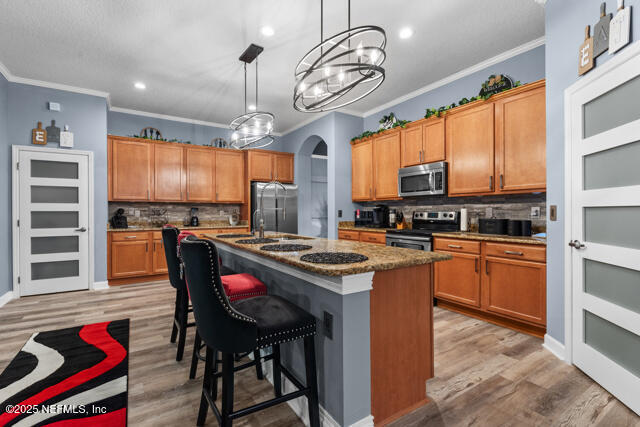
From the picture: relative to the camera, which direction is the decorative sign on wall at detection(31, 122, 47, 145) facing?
toward the camera

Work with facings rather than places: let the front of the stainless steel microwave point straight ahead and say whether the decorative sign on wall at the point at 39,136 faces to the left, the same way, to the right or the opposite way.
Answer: to the left

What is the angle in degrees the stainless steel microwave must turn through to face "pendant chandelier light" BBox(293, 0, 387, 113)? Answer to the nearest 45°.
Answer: approximately 45° to its left

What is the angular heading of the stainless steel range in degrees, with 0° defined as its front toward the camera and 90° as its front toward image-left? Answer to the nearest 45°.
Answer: approximately 45°

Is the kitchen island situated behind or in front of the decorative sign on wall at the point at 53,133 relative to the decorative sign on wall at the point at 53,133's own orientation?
in front

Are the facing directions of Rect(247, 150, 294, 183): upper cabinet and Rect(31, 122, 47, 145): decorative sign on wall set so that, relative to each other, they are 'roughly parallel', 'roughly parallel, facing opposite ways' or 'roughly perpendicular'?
roughly parallel

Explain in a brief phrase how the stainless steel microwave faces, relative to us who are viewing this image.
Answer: facing the viewer and to the left of the viewer

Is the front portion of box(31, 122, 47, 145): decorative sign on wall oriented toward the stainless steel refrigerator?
no

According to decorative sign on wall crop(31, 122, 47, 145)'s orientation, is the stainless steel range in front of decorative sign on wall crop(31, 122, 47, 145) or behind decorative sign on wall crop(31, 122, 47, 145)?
in front

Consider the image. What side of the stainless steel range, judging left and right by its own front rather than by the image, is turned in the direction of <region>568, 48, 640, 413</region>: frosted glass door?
left

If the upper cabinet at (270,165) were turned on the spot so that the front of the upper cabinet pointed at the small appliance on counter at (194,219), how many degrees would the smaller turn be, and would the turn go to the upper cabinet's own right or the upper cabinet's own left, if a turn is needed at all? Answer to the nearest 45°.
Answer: approximately 135° to the upper cabinet's own right

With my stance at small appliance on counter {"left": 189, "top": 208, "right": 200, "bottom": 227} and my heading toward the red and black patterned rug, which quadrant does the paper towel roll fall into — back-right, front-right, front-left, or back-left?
front-left

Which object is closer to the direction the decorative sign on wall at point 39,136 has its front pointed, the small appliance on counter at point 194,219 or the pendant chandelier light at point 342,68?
the pendant chandelier light

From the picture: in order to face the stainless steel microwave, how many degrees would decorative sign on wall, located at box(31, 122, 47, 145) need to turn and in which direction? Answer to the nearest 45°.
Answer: approximately 45° to its left

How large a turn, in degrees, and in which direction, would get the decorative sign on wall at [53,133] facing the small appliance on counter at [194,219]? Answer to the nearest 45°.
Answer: approximately 90° to its left
